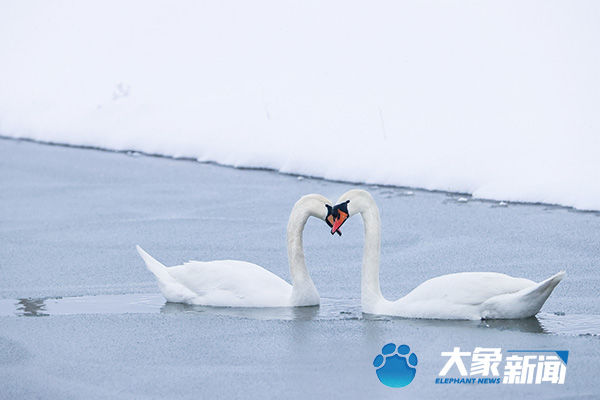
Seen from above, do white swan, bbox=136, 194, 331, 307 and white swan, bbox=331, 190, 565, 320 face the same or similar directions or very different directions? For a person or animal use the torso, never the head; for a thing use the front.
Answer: very different directions

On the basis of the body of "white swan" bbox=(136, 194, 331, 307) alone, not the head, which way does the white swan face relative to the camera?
to the viewer's right

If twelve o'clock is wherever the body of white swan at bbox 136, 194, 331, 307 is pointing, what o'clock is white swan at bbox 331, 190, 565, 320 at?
white swan at bbox 331, 190, 565, 320 is roughly at 1 o'clock from white swan at bbox 136, 194, 331, 307.

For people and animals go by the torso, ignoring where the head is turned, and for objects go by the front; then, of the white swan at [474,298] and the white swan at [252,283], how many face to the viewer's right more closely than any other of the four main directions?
1

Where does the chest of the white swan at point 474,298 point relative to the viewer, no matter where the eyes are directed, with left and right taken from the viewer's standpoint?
facing to the left of the viewer
